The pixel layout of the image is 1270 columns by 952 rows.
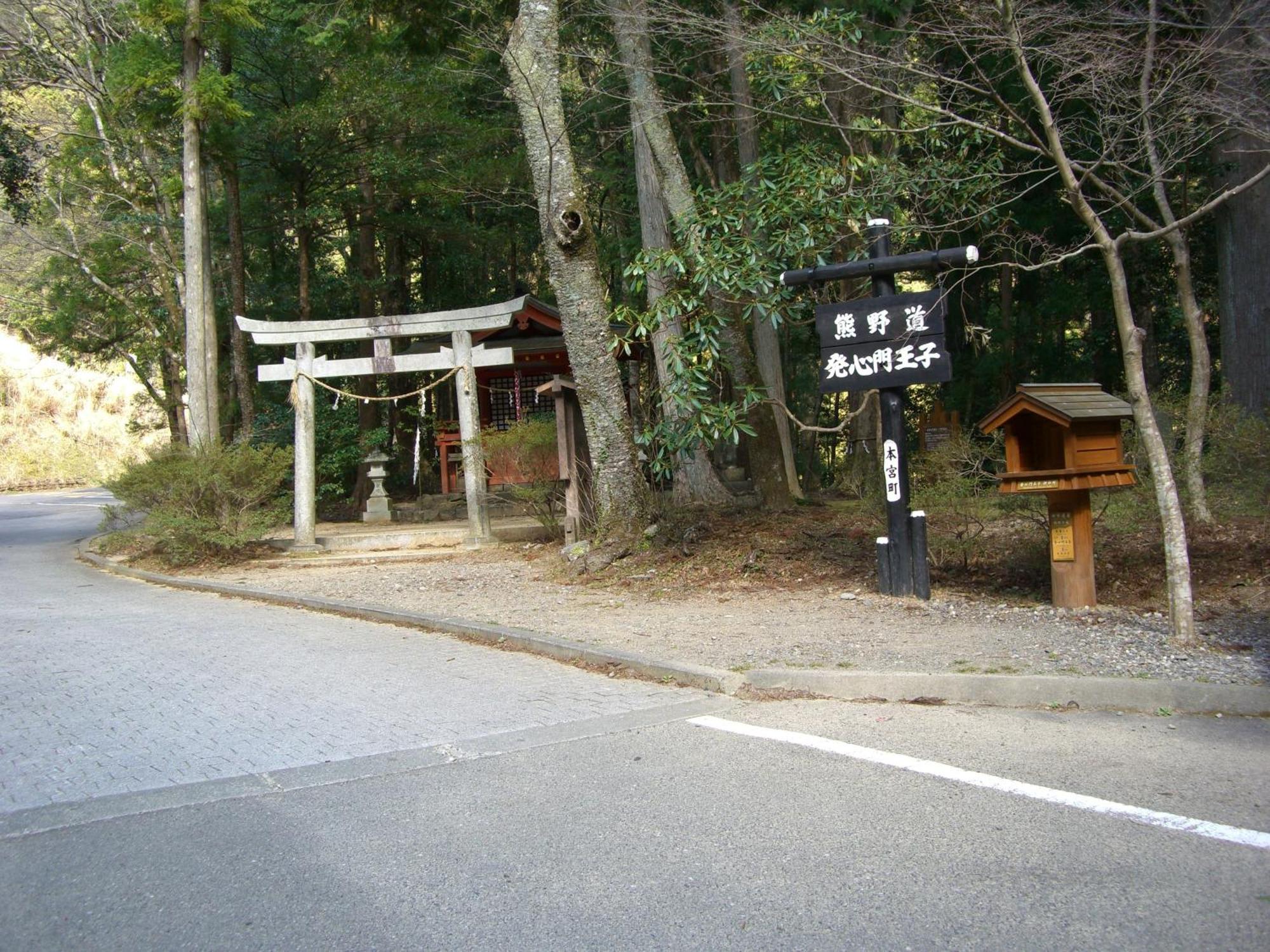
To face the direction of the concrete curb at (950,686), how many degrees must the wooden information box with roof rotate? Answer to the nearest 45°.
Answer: approximately 45° to its left

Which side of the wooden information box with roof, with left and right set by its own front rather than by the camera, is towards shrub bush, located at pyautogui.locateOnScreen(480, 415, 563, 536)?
right

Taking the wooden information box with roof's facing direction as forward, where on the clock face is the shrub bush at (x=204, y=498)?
The shrub bush is roughly at 2 o'clock from the wooden information box with roof.

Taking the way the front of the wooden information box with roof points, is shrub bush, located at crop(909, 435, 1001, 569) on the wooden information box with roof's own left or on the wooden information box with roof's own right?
on the wooden information box with roof's own right

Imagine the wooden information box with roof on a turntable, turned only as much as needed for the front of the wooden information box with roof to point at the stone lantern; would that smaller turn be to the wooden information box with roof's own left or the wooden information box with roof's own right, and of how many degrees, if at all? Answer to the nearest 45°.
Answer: approximately 90° to the wooden information box with roof's own right

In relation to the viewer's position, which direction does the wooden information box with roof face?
facing the viewer and to the left of the viewer

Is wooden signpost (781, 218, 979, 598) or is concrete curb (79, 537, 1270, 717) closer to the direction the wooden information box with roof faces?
the concrete curb

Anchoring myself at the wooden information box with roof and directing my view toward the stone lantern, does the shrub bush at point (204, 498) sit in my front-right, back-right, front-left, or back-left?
front-left

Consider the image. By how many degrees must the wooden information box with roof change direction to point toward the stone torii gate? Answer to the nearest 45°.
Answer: approximately 90° to its right

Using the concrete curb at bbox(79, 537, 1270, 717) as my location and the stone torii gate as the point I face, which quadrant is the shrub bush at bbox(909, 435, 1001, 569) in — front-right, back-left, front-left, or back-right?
front-right

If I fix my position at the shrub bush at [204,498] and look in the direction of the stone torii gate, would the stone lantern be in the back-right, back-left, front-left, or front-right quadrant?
front-left

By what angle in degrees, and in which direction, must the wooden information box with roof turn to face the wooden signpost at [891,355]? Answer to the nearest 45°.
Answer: approximately 45° to its right

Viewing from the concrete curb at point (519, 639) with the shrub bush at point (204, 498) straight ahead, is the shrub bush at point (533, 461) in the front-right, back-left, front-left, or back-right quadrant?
front-right

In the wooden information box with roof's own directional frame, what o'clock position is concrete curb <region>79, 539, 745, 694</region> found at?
The concrete curb is roughly at 1 o'clock from the wooden information box with roof.
